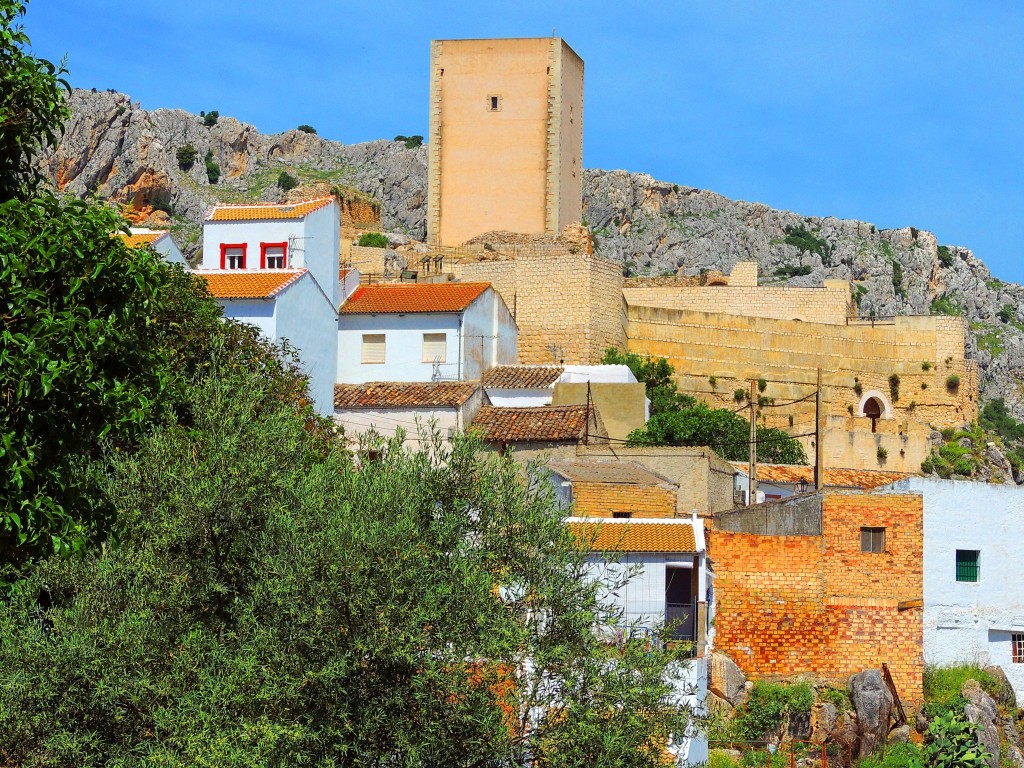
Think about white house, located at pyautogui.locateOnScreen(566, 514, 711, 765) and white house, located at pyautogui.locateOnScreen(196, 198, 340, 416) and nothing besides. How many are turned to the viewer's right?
0

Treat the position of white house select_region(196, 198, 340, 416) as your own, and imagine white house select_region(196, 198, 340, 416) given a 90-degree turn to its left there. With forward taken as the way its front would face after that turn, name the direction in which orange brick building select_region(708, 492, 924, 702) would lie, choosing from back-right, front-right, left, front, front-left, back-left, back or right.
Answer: front

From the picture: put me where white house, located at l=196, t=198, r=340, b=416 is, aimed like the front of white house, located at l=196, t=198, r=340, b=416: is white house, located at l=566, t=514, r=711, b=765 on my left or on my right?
on my left

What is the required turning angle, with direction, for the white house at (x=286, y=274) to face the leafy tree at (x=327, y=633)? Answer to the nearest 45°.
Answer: approximately 45° to its left

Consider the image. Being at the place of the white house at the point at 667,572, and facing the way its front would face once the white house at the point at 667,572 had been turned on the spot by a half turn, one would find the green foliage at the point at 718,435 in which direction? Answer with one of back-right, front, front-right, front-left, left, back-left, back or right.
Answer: front

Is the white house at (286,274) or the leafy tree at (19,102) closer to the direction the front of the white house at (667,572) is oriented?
the leafy tree

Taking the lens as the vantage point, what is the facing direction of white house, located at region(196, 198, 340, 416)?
facing the viewer and to the left of the viewer

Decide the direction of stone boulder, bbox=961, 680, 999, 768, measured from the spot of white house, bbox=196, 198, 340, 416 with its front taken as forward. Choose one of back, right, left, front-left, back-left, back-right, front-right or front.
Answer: left

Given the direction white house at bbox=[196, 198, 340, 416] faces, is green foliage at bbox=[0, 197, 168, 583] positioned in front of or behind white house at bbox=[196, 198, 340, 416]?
in front

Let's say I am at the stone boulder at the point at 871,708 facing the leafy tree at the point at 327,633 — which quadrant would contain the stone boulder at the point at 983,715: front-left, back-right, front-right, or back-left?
back-left

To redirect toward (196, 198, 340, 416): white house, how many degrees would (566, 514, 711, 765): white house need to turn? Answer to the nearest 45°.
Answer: approximately 135° to its right

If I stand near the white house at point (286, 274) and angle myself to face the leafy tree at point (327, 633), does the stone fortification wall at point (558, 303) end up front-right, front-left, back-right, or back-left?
back-left

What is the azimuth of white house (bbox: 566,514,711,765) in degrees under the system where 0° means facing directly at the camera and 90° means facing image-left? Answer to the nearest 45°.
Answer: approximately 0°

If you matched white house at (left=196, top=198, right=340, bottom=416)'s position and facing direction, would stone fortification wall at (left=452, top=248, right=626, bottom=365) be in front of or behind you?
behind
